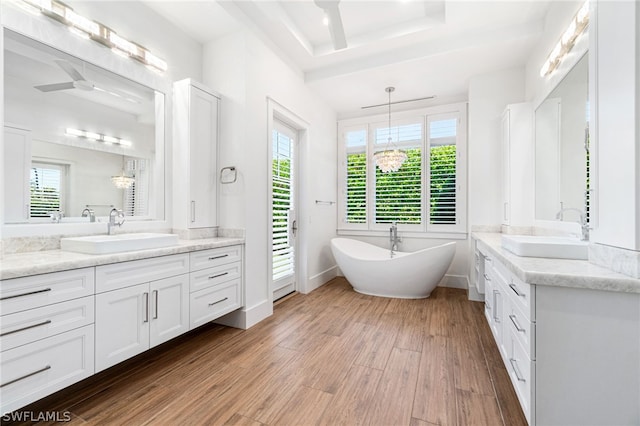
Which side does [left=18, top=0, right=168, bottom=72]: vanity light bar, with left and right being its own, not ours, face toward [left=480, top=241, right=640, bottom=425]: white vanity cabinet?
front

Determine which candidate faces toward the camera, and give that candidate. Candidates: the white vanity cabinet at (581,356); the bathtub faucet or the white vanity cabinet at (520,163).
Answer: the bathtub faucet

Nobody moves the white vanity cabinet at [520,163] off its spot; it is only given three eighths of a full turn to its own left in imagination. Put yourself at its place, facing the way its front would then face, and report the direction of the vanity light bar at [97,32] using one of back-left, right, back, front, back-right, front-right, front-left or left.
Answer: right

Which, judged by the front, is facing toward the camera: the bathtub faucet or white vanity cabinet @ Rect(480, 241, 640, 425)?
the bathtub faucet

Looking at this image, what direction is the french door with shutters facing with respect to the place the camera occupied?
facing the viewer and to the right of the viewer

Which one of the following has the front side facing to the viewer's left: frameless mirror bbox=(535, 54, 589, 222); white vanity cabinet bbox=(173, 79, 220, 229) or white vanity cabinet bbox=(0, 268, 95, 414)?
the frameless mirror

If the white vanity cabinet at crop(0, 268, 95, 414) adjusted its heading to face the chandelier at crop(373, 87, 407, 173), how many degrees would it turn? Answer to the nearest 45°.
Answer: approximately 45° to its left

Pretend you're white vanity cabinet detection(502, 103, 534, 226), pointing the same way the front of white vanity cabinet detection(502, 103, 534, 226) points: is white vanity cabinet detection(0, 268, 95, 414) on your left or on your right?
on your left

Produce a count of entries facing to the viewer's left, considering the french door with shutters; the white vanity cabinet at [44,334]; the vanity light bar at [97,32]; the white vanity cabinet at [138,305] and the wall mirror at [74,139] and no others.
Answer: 0

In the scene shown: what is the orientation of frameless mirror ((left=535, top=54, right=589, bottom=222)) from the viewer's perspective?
to the viewer's left

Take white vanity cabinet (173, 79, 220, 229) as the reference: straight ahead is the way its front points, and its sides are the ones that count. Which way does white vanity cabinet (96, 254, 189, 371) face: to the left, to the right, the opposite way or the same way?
the same way

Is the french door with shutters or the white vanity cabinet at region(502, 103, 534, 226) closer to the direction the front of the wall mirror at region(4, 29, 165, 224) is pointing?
the white vanity cabinet

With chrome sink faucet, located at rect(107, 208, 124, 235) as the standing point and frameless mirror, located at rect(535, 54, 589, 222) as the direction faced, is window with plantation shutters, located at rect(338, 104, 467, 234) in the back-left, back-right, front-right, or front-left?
front-left

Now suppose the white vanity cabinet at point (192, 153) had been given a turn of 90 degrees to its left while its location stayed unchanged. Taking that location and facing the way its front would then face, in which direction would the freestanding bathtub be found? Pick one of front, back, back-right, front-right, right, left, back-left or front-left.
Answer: front-right

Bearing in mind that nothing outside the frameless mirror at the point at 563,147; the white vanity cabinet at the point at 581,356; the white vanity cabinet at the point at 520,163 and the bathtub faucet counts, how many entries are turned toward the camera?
1

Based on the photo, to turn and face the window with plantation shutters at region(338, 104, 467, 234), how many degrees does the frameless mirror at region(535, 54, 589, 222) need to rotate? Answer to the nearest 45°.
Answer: approximately 45° to its right

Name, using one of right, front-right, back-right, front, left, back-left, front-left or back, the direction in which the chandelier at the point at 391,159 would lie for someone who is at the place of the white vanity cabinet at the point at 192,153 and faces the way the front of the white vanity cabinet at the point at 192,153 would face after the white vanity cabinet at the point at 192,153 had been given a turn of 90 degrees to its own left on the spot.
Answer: front-right

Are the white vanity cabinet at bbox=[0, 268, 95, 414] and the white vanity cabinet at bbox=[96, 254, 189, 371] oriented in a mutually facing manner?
no

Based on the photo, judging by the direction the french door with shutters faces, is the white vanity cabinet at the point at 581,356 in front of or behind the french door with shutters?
in front

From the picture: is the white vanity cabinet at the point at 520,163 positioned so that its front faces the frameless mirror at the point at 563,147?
no

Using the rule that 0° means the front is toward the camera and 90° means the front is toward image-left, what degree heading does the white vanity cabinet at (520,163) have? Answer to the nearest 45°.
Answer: approximately 90°
